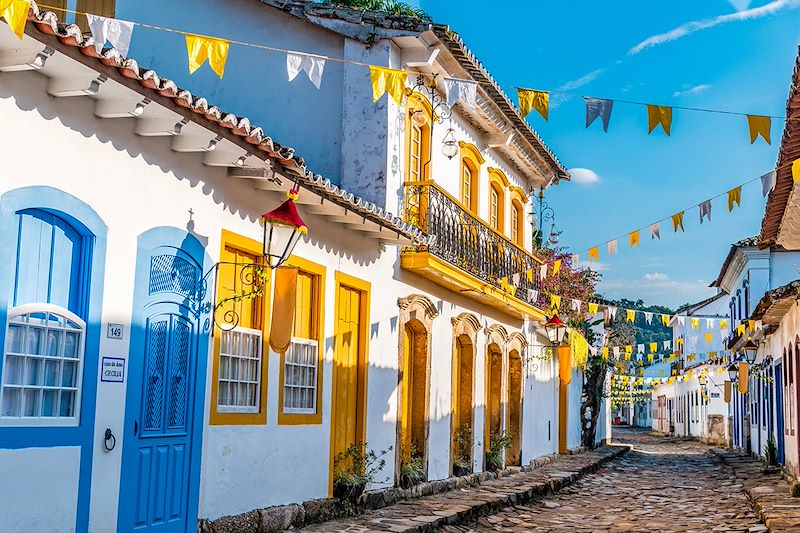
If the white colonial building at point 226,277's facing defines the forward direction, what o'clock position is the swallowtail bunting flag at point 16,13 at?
The swallowtail bunting flag is roughly at 2 o'clock from the white colonial building.

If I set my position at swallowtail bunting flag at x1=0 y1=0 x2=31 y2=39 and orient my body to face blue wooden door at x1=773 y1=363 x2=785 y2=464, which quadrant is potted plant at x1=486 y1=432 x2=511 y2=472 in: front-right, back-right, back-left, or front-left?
front-left

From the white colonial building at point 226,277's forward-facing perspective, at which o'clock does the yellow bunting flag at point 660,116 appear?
The yellow bunting flag is roughly at 11 o'clock from the white colonial building.

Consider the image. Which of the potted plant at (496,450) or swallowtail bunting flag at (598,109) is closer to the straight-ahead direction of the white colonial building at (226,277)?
the swallowtail bunting flag

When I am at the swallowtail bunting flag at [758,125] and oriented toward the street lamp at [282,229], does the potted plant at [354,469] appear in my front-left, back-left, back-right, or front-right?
front-right

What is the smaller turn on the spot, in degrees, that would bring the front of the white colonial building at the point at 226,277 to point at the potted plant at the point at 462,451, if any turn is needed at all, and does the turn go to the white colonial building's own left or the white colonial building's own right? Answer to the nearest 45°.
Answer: approximately 90° to the white colonial building's own left

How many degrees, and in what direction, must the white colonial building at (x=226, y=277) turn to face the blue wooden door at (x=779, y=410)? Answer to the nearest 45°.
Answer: approximately 90° to its left

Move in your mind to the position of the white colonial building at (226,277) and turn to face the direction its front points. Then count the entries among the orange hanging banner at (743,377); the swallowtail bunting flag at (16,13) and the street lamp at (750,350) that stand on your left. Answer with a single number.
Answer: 2

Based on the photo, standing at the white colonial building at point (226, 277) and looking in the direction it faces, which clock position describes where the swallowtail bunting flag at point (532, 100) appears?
The swallowtail bunting flag is roughly at 11 o'clock from the white colonial building.

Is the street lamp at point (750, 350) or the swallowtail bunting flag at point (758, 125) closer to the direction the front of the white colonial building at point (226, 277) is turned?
the swallowtail bunting flag

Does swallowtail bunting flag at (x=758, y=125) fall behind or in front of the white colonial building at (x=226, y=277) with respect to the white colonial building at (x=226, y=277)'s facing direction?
in front

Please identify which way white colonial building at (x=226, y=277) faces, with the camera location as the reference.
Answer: facing the viewer and to the right of the viewer

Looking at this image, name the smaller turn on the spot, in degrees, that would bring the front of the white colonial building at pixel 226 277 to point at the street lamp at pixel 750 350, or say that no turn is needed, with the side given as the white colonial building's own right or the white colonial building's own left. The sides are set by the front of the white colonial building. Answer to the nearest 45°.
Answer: approximately 90° to the white colonial building's own left
